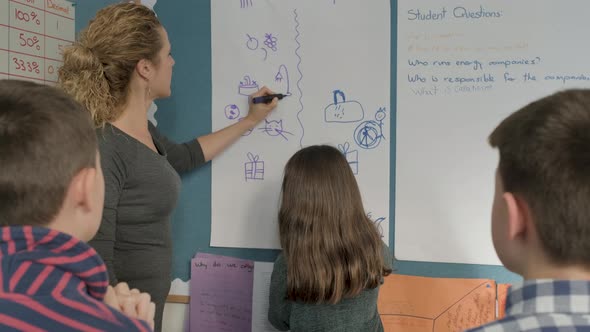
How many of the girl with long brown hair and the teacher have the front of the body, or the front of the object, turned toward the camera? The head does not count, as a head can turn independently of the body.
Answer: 0

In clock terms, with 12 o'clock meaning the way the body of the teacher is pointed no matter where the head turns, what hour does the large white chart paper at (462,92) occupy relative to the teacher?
The large white chart paper is roughly at 12 o'clock from the teacher.

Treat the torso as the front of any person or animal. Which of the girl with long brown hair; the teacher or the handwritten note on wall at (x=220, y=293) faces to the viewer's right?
the teacher

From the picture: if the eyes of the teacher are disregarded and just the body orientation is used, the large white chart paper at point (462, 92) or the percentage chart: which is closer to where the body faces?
the large white chart paper

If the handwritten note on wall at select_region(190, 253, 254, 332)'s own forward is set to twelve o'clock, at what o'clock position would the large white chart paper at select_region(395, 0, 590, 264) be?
The large white chart paper is roughly at 10 o'clock from the handwritten note on wall.

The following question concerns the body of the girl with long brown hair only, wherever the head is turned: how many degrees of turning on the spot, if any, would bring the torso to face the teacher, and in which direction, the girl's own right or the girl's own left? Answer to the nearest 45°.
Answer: approximately 90° to the girl's own left

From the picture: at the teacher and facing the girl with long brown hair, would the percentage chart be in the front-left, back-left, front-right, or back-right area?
back-left

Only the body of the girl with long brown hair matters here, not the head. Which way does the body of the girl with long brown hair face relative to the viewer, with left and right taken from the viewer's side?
facing away from the viewer

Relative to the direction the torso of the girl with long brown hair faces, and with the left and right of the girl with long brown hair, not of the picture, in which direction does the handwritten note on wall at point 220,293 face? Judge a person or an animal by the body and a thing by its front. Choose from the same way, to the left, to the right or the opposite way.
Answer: the opposite way

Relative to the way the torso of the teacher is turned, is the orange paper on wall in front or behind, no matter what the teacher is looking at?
in front

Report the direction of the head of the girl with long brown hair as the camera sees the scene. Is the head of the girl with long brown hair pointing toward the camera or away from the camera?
away from the camera

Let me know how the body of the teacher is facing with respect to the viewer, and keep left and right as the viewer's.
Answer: facing to the right of the viewer
